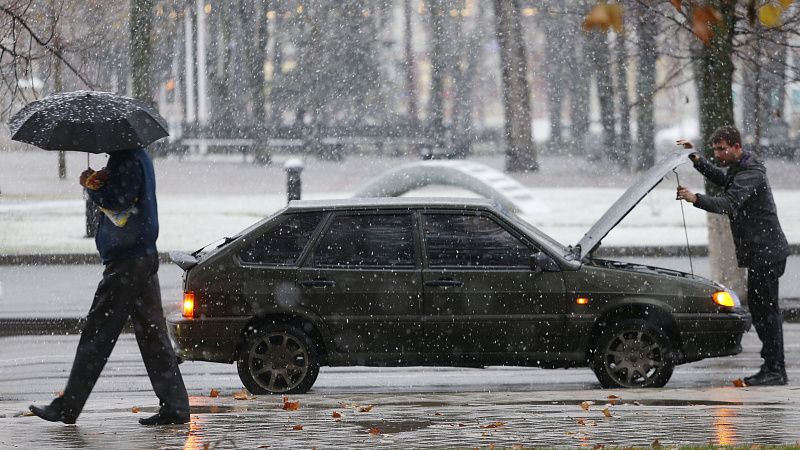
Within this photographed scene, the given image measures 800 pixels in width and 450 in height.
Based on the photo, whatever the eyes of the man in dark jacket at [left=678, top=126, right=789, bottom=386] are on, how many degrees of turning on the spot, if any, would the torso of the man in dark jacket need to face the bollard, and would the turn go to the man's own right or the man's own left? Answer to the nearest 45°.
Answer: approximately 45° to the man's own right

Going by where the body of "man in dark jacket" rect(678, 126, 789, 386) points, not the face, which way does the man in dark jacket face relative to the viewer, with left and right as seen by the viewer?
facing to the left of the viewer

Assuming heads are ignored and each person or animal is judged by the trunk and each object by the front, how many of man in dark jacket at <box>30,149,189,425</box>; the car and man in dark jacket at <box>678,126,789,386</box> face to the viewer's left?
2

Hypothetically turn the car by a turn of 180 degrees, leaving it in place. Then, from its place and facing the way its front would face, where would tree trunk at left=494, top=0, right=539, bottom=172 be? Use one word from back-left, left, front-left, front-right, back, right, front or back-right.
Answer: right

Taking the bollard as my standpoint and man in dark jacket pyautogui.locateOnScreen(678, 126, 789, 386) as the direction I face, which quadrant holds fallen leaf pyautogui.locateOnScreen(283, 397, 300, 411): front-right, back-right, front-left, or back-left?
front-right

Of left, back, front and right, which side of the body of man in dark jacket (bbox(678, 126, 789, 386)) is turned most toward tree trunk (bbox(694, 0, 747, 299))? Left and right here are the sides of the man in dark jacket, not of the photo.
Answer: right

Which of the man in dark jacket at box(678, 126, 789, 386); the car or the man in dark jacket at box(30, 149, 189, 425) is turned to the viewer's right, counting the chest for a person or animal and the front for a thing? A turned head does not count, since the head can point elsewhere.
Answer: the car

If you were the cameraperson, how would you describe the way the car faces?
facing to the right of the viewer

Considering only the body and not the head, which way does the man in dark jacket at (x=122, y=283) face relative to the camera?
to the viewer's left

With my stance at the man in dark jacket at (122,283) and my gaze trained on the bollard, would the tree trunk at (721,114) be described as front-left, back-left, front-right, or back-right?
front-right

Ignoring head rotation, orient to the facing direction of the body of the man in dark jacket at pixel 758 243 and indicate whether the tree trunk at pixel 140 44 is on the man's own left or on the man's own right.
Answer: on the man's own right

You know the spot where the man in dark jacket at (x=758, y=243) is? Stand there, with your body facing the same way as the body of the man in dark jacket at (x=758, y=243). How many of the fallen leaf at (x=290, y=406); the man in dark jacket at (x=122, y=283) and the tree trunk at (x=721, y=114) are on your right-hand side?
1

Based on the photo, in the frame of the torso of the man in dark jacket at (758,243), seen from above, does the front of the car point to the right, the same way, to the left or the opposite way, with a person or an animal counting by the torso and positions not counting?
the opposite way
